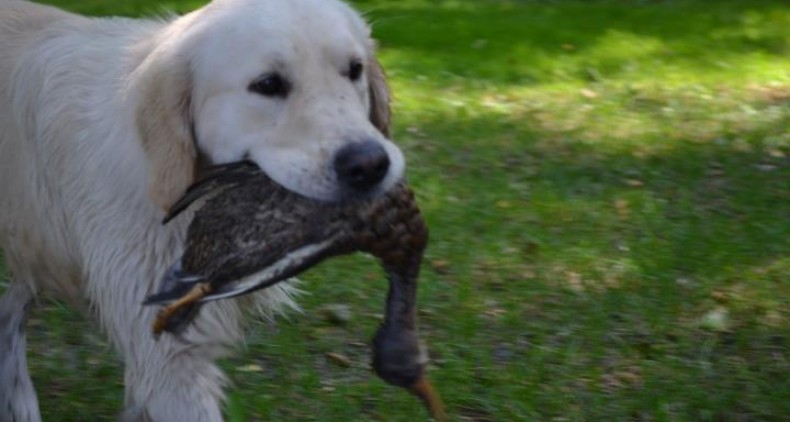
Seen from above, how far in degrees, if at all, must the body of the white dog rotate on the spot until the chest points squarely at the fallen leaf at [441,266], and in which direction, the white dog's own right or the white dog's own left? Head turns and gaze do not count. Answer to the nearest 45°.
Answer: approximately 90° to the white dog's own left

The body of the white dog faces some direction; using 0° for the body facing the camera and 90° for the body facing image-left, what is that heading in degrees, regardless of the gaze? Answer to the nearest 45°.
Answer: approximately 315°
